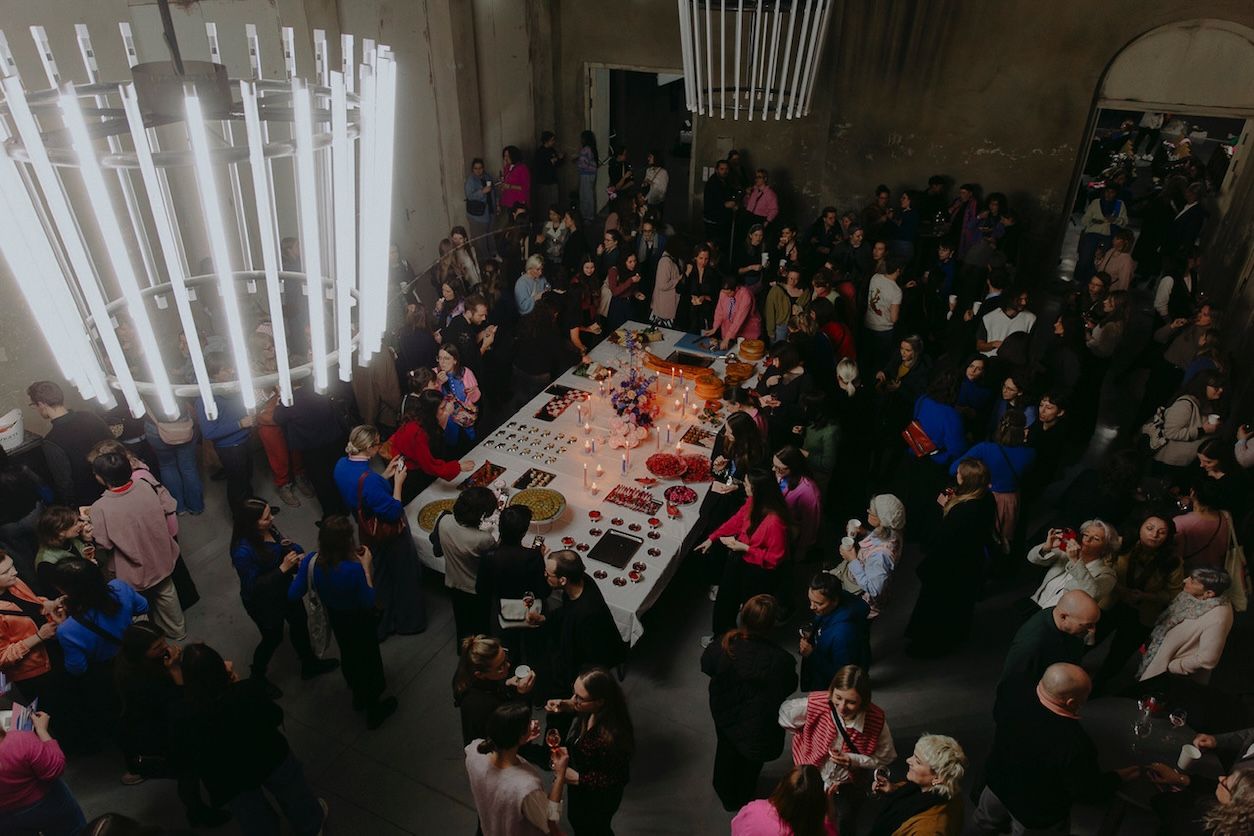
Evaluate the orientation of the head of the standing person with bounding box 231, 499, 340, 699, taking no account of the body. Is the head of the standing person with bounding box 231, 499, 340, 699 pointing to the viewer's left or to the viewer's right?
to the viewer's right

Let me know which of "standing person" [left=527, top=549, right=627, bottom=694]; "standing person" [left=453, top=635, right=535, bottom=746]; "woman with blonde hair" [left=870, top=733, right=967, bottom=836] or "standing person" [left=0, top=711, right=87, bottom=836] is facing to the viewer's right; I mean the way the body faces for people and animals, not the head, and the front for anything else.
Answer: "standing person" [left=453, top=635, right=535, bottom=746]

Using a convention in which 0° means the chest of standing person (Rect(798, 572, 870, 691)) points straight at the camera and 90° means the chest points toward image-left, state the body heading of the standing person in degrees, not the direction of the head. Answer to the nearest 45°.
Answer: approximately 45°

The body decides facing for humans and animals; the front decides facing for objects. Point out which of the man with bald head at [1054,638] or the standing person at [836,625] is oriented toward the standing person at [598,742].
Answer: the standing person at [836,625]

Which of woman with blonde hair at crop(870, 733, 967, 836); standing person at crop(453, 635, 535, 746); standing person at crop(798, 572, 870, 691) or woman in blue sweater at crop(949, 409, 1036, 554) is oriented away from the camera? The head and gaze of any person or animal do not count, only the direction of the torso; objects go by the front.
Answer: the woman in blue sweater

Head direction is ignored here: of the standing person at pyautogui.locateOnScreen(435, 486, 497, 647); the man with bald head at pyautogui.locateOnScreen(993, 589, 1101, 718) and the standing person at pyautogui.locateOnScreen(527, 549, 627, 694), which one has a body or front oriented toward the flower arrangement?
the standing person at pyautogui.locateOnScreen(435, 486, 497, 647)

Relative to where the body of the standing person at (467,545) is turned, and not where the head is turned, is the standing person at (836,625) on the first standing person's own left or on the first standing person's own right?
on the first standing person's own right

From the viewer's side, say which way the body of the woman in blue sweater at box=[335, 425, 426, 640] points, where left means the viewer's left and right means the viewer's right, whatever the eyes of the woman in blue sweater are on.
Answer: facing away from the viewer and to the right of the viewer

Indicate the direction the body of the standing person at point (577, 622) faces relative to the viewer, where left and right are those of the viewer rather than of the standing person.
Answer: facing to the left of the viewer

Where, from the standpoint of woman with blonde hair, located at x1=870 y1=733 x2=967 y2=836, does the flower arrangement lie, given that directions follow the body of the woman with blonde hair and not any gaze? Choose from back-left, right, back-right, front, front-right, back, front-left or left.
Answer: front-right

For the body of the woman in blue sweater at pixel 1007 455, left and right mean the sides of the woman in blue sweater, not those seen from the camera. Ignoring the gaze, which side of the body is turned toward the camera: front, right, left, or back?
back
